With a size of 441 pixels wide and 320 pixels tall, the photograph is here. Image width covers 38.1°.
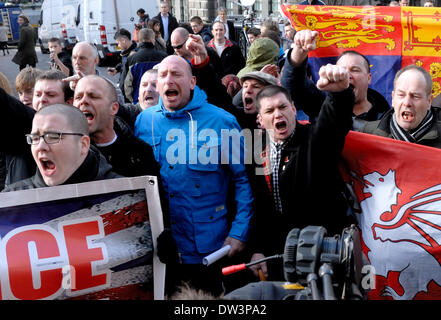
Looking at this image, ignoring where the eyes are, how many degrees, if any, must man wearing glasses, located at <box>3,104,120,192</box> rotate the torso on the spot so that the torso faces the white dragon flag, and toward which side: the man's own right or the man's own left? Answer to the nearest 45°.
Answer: approximately 135° to the man's own left

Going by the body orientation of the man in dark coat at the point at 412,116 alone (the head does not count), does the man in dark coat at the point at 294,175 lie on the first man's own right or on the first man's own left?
on the first man's own right

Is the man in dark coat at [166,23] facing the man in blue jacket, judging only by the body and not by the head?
yes

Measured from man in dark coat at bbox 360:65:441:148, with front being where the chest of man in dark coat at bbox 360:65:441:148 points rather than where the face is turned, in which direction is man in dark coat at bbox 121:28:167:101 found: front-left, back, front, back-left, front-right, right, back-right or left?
back-right

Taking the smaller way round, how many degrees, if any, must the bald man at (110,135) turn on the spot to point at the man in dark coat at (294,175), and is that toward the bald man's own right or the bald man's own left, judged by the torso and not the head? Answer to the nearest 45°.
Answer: approximately 135° to the bald man's own left

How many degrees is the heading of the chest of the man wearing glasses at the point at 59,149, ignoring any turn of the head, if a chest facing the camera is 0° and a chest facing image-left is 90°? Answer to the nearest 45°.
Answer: approximately 45°

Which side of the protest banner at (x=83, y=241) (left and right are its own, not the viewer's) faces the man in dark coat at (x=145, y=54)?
back

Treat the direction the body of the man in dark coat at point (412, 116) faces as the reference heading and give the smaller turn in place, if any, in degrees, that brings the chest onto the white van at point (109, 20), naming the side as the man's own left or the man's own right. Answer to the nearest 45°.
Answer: approximately 135° to the man's own right

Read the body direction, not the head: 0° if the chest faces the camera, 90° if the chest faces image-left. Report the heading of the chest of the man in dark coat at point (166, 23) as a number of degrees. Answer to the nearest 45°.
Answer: approximately 0°
